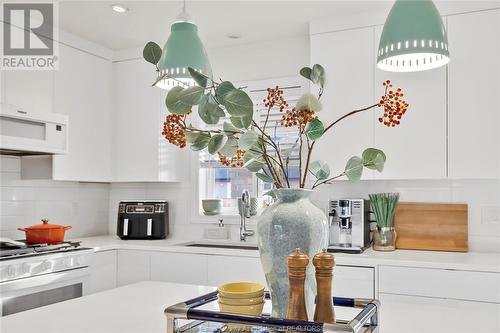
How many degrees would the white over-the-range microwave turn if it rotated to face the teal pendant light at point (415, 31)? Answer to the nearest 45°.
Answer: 0° — it already faces it

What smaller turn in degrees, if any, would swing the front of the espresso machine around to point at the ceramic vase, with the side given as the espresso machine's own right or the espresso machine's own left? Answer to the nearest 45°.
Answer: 0° — it already faces it

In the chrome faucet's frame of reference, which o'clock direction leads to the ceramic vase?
The ceramic vase is roughly at 12 o'clock from the chrome faucet.

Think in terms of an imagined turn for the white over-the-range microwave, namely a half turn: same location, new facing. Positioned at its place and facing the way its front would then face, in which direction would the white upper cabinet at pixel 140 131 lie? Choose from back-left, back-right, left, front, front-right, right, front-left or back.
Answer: right

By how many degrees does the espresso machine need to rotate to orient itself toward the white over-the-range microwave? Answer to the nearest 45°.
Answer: approximately 90° to its right

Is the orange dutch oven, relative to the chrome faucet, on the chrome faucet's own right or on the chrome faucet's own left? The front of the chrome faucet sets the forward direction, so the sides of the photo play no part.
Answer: on the chrome faucet's own right

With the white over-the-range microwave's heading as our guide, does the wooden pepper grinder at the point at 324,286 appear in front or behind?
in front

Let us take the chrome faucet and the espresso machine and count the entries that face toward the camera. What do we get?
2

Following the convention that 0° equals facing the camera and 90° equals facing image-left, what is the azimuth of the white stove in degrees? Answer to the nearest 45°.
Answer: approximately 315°

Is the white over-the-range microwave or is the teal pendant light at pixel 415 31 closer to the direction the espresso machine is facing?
the teal pendant light

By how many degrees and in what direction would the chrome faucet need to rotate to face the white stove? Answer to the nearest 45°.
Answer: approximately 45° to its right

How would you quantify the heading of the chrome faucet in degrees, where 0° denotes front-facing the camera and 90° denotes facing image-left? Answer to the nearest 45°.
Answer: approximately 0°
